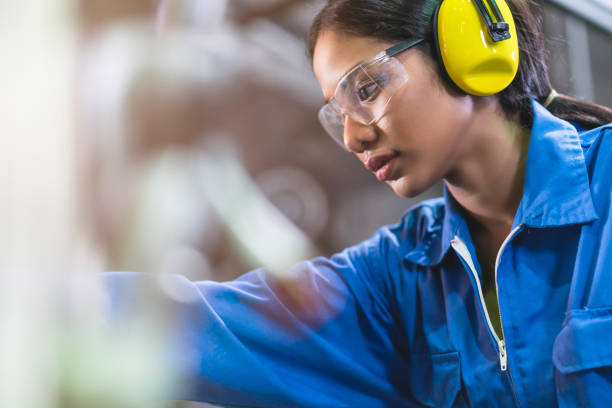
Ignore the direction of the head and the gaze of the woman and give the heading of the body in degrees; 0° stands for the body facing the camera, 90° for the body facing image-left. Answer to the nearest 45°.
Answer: approximately 45°
